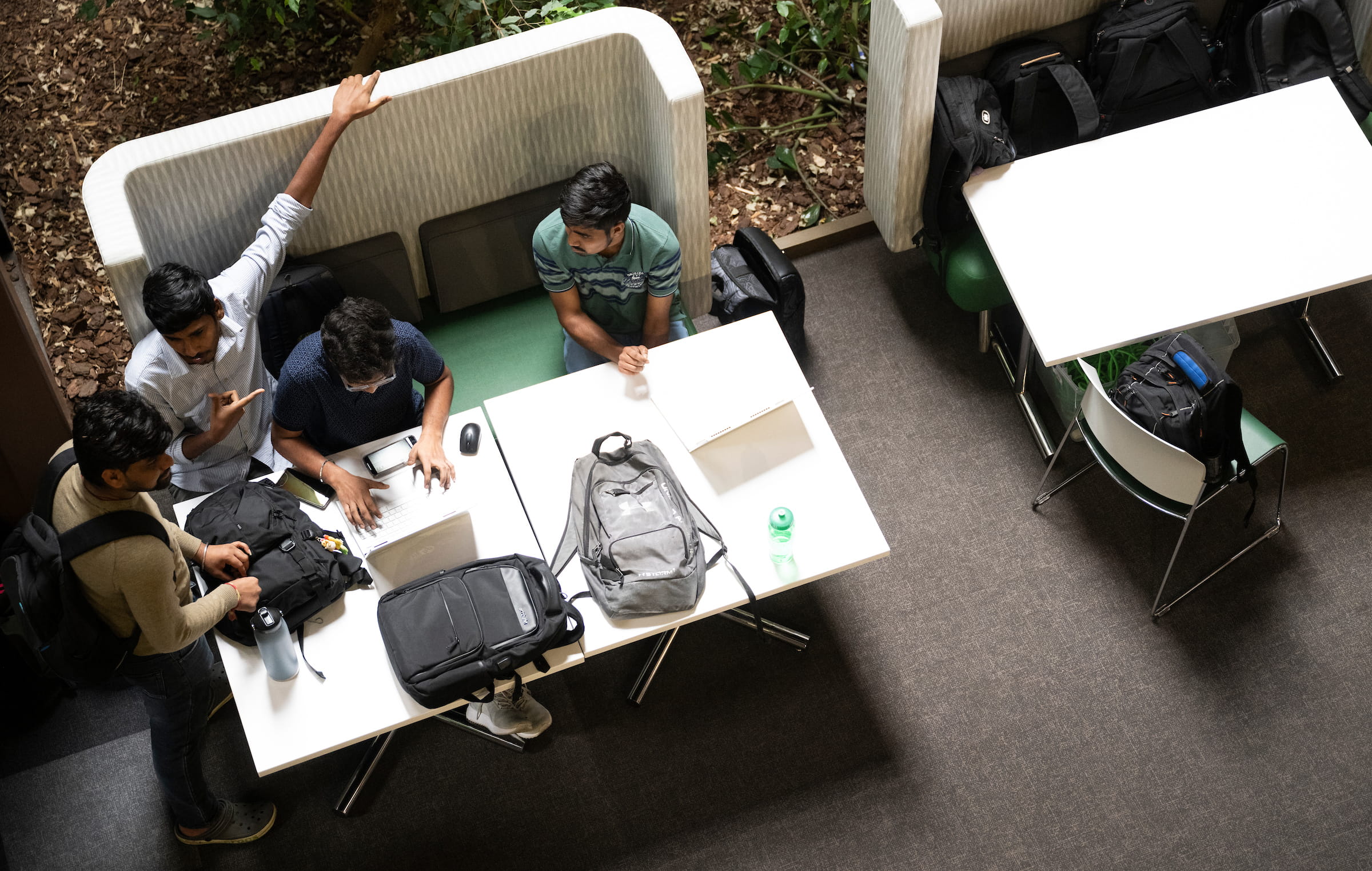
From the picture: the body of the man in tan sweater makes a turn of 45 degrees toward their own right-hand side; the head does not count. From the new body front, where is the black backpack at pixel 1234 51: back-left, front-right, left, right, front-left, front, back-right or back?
front-left

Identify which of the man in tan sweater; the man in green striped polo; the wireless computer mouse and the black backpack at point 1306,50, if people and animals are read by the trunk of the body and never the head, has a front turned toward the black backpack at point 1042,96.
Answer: the man in tan sweater

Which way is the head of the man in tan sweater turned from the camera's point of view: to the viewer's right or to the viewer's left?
to the viewer's right

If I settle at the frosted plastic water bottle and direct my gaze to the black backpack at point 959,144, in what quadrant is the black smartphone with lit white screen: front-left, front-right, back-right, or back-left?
front-left

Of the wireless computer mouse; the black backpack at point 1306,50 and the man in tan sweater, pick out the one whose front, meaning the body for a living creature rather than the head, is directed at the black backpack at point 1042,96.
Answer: the man in tan sweater

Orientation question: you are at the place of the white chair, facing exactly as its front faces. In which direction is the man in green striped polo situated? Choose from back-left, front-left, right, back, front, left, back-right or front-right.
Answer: back-left

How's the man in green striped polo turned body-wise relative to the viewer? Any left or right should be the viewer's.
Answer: facing the viewer

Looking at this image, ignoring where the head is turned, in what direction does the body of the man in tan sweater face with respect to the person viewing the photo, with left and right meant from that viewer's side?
facing to the right of the viewer

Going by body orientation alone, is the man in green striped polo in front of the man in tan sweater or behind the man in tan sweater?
in front
